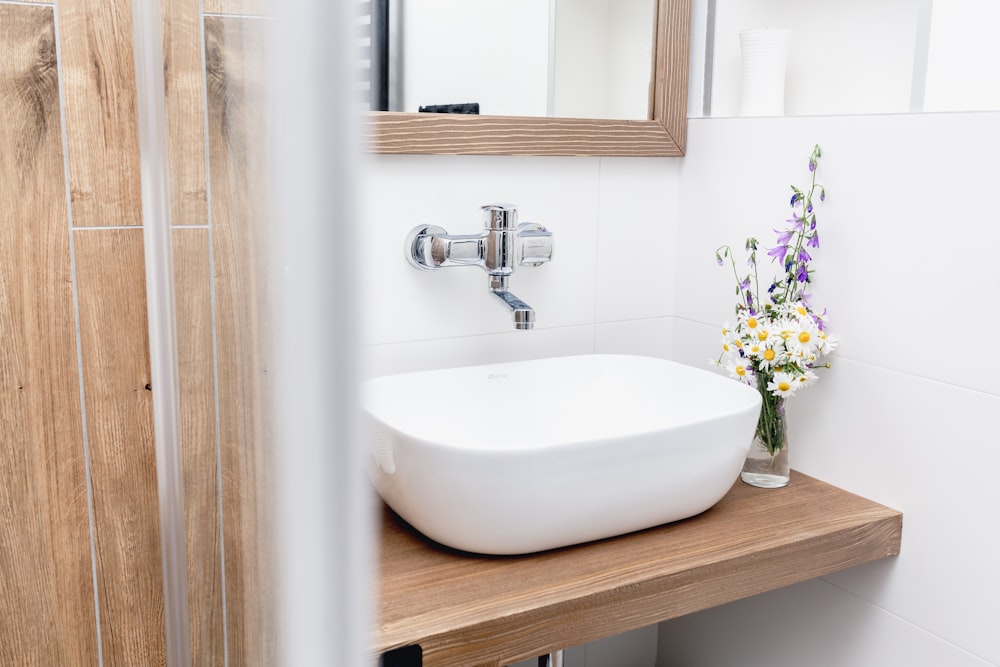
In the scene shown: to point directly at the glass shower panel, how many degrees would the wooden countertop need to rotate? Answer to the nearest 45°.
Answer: approximately 45° to its right

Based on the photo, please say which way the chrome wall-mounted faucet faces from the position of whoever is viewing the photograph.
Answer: facing the viewer and to the right of the viewer

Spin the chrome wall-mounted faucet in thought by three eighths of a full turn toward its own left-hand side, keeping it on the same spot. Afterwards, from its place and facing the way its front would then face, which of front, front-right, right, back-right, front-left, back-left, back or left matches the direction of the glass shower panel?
back

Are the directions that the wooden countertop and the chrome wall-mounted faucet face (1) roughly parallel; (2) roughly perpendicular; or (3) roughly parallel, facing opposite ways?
roughly parallel

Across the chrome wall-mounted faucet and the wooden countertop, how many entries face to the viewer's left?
0
